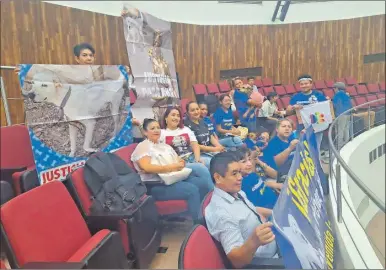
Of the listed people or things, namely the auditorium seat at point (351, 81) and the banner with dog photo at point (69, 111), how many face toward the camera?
2

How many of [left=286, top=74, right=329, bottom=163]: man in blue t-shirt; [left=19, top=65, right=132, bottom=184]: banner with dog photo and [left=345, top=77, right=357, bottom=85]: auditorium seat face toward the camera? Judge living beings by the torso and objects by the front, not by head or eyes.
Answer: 3

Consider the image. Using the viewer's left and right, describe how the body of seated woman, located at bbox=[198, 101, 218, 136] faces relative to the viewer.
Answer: facing the viewer and to the right of the viewer

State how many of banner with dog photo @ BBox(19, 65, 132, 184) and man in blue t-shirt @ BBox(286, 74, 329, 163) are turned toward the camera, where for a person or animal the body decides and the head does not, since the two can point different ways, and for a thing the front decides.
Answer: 2

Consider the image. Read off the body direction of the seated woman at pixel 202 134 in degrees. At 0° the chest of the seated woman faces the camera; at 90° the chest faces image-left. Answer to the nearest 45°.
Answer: approximately 315°
